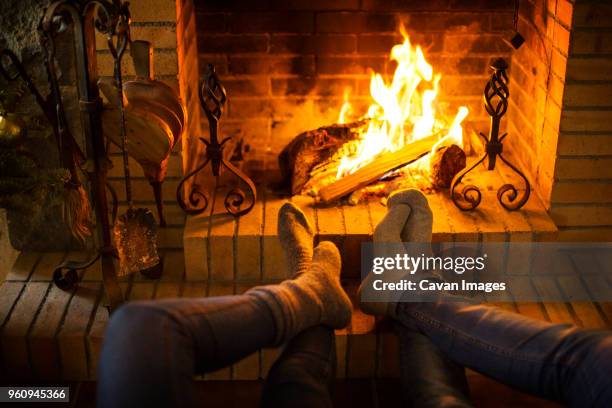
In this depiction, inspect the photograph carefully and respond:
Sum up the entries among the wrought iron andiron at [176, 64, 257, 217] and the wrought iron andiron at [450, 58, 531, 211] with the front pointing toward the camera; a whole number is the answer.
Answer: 2

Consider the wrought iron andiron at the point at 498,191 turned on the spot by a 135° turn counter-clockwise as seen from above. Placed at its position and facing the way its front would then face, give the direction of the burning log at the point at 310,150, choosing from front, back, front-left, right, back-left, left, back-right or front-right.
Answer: back-left

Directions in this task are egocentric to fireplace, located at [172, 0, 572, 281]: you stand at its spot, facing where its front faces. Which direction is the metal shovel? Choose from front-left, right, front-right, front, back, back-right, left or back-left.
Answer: front-right

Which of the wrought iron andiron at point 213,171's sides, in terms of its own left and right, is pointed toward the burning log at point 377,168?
left

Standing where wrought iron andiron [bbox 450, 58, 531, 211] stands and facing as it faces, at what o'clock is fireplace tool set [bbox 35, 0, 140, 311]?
The fireplace tool set is roughly at 2 o'clock from the wrought iron andiron.

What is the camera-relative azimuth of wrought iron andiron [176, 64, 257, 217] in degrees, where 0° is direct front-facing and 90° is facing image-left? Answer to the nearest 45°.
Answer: approximately 0°

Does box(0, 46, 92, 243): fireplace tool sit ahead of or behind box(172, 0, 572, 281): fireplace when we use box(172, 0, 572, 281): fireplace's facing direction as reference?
ahead
